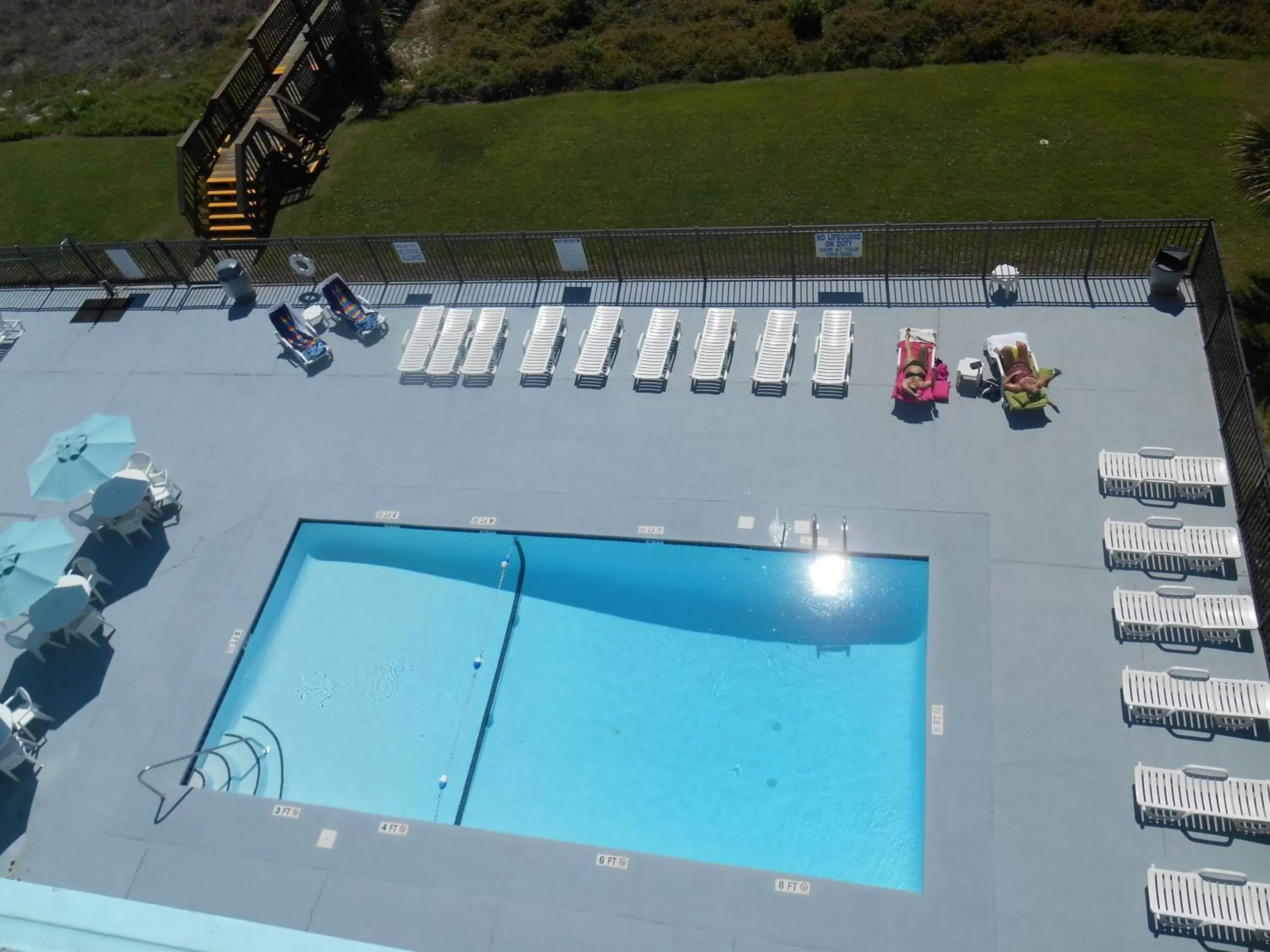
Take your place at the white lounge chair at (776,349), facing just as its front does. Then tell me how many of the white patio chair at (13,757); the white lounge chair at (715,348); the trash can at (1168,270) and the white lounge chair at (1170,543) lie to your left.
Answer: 2

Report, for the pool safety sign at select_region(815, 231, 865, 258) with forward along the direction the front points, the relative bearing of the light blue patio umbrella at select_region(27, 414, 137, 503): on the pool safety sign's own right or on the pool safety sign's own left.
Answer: on the pool safety sign's own right

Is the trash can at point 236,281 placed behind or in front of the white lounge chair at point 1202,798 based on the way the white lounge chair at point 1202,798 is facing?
in front

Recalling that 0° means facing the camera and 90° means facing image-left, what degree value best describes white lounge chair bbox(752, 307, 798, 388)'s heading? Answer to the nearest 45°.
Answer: approximately 0°

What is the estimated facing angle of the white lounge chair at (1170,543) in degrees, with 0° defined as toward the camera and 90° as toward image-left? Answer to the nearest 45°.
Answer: approximately 90°

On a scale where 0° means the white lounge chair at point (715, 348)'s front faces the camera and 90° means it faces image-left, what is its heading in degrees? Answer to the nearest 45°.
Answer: approximately 0°

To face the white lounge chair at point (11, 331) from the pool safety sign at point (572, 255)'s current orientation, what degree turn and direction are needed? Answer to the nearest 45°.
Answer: approximately 135° to its right

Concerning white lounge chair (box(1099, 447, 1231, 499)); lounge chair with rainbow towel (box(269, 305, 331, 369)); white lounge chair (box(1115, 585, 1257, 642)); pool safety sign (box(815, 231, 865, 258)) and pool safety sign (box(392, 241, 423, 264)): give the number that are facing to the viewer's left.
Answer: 2

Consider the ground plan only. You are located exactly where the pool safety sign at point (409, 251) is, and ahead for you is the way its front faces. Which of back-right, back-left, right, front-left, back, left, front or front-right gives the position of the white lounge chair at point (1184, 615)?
front-left

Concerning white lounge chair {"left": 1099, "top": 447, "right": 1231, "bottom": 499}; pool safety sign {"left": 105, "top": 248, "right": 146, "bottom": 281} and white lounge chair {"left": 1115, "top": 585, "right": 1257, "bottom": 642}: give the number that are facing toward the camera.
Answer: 1

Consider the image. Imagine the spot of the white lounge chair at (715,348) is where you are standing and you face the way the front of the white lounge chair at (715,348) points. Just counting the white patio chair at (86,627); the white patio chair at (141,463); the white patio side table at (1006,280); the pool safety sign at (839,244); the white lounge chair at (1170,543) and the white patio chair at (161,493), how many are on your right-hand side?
3
